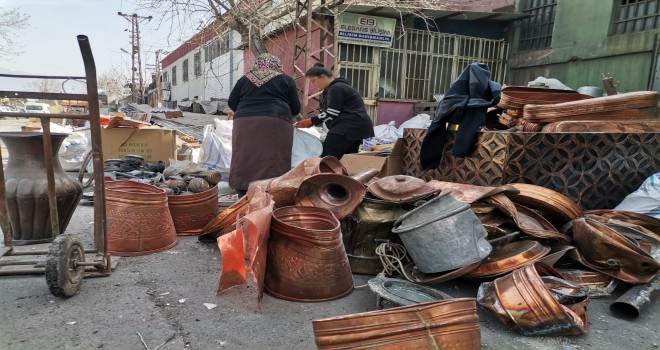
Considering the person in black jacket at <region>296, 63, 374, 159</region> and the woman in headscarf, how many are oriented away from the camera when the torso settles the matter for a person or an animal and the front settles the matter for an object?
1

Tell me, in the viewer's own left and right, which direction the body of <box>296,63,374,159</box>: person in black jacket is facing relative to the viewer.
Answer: facing to the left of the viewer

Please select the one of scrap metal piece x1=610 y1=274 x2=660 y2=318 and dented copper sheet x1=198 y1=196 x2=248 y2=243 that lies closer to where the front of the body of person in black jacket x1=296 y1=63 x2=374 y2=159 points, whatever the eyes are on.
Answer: the dented copper sheet

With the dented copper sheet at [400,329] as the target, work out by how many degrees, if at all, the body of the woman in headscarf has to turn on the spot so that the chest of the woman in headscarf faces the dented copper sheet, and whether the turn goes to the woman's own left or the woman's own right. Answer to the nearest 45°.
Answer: approximately 180°

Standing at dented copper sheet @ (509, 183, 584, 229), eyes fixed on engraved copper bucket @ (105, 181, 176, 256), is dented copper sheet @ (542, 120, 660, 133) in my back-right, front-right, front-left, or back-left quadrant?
back-right

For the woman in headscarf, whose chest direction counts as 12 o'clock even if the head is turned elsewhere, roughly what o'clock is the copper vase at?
The copper vase is roughly at 8 o'clock from the woman in headscarf.

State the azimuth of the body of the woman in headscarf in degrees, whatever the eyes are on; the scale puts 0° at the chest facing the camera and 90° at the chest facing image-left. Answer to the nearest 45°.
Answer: approximately 180°

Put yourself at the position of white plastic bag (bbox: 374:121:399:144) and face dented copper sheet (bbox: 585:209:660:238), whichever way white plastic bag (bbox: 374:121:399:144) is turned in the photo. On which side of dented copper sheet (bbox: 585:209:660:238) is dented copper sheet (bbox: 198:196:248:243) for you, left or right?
right

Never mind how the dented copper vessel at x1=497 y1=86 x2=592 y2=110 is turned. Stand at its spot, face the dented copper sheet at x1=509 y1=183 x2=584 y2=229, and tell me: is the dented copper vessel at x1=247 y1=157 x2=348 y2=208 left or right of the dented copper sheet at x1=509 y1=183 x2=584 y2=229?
right

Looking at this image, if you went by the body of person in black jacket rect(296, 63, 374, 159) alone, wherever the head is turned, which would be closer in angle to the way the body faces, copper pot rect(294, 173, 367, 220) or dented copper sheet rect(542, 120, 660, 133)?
the copper pot
